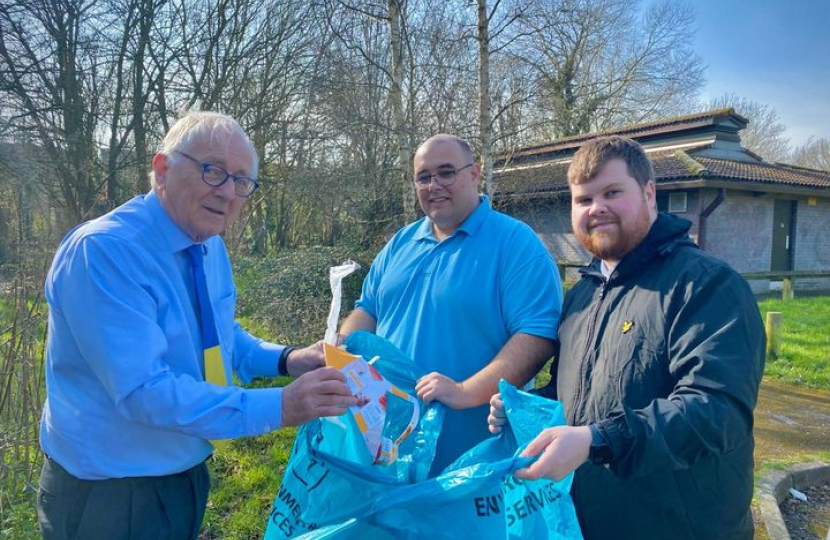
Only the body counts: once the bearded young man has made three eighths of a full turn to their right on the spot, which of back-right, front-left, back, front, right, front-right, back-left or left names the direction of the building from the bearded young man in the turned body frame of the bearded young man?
front

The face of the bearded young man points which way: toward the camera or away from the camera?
toward the camera

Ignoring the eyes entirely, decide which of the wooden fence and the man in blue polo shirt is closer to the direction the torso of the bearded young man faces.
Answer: the man in blue polo shirt

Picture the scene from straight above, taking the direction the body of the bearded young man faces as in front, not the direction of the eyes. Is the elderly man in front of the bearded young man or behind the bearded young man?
in front

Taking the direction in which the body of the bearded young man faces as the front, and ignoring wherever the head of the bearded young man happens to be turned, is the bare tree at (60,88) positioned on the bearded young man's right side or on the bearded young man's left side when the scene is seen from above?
on the bearded young man's right side

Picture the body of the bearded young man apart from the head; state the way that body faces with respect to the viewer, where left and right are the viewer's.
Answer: facing the viewer and to the left of the viewer

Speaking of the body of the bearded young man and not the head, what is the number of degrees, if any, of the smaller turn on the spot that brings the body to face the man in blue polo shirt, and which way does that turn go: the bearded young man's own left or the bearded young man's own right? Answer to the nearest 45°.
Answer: approximately 90° to the bearded young man's own right

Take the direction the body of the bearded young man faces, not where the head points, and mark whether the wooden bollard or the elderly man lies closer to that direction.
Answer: the elderly man

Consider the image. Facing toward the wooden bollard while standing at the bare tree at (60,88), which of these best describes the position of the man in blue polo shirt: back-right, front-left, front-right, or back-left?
front-right

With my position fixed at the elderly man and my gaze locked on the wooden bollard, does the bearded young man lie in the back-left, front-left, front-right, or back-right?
front-right
